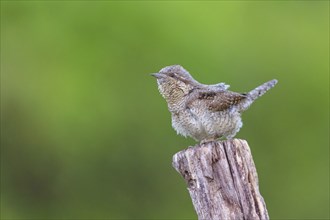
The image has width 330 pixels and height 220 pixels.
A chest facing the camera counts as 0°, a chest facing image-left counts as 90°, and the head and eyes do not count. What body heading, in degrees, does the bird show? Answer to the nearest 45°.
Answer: approximately 90°
